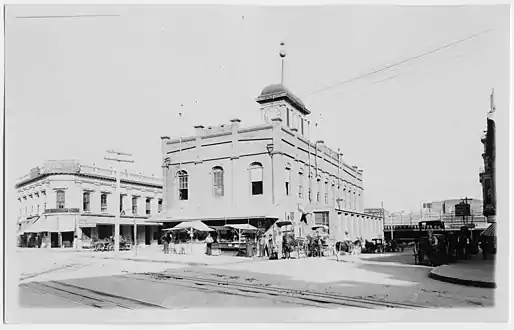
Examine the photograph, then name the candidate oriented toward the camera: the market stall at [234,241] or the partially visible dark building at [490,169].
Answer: the market stall

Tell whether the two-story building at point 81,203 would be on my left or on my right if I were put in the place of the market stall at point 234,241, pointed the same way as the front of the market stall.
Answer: on my right

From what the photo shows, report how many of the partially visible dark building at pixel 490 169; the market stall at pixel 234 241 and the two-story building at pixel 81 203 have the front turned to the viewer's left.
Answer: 1

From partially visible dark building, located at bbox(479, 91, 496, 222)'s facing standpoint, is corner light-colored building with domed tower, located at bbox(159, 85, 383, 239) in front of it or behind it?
in front

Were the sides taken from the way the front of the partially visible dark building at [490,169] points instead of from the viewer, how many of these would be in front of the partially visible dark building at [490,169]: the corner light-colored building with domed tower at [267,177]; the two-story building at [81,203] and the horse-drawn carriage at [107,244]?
3

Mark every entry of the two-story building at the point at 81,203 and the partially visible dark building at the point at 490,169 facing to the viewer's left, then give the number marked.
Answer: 1

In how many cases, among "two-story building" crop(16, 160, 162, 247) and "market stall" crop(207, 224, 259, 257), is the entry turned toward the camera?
2

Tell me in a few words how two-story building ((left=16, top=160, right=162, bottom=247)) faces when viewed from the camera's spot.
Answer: facing the viewer

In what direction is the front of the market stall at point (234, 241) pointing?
toward the camera

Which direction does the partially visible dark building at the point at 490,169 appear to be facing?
to the viewer's left

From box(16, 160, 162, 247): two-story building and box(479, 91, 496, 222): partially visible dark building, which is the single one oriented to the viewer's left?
the partially visible dark building
